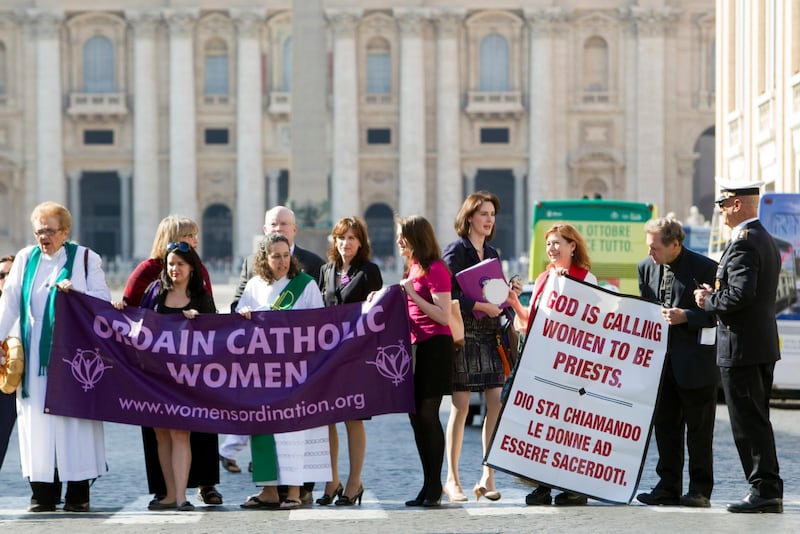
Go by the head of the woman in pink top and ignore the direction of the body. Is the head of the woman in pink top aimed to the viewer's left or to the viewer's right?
to the viewer's left

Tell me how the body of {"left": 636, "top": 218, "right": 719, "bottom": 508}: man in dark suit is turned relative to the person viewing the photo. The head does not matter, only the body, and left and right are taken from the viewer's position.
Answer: facing the viewer and to the left of the viewer

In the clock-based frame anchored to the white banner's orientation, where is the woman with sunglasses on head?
The woman with sunglasses on head is roughly at 3 o'clock from the white banner.

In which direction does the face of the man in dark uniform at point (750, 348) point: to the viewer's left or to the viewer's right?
to the viewer's left

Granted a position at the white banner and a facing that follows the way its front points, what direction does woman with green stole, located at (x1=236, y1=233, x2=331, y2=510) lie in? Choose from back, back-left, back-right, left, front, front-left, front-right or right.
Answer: right

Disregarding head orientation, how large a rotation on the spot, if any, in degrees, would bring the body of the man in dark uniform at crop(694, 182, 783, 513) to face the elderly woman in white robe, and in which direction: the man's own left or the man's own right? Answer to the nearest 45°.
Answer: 0° — they already face them

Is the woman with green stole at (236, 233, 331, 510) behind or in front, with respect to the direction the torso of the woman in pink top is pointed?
in front

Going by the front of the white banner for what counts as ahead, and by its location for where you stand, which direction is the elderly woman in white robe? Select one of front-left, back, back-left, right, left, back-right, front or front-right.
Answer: right

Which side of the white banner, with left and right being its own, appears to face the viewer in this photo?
front

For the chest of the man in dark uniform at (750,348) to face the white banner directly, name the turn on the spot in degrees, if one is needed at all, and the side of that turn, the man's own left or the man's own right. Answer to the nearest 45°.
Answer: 0° — they already face it

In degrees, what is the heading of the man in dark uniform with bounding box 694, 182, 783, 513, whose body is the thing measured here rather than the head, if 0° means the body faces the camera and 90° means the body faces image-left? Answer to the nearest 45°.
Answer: approximately 90°

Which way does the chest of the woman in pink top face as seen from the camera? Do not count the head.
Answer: to the viewer's left
